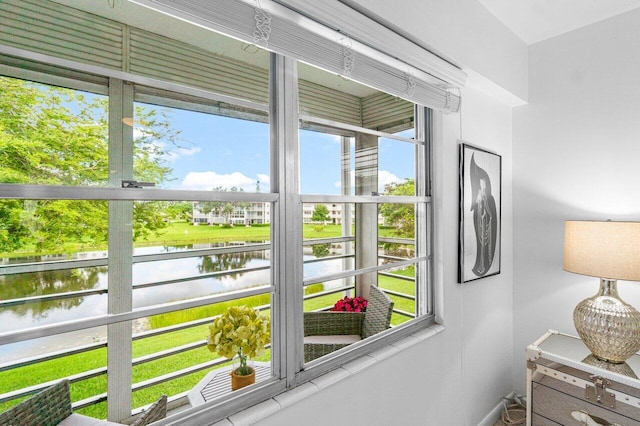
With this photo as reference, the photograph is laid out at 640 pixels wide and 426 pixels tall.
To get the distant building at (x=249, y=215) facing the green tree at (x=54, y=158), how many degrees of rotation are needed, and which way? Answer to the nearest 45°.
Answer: approximately 45° to its right
